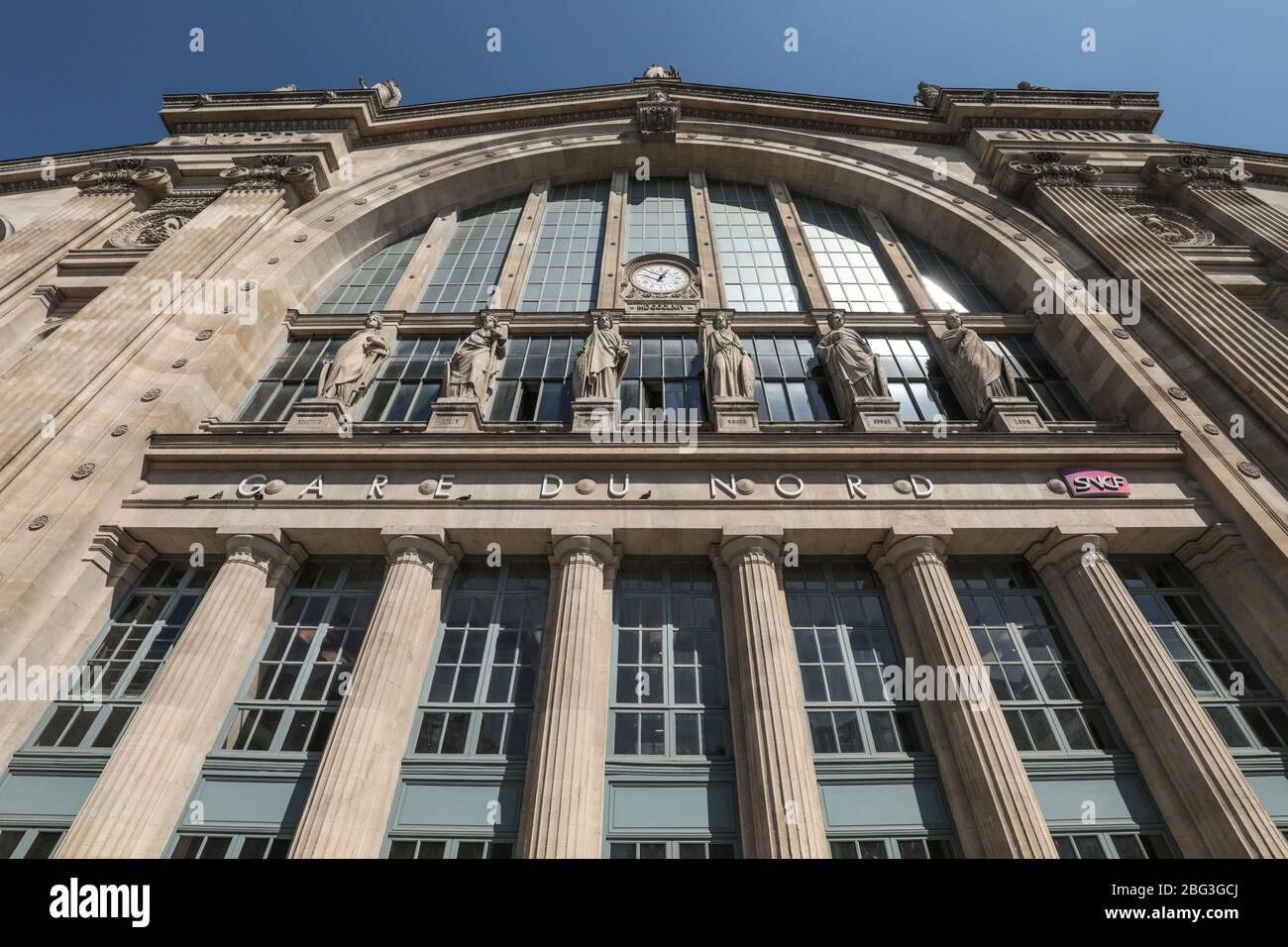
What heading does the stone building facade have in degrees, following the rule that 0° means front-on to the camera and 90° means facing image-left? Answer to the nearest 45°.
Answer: approximately 0°
